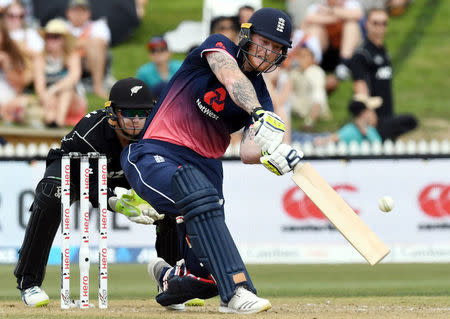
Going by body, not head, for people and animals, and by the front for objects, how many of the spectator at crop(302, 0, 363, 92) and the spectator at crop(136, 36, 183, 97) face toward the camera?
2

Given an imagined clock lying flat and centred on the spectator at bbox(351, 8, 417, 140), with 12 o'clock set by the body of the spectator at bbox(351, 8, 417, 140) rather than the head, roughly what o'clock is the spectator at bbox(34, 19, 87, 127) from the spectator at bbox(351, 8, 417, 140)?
the spectator at bbox(34, 19, 87, 127) is roughly at 4 o'clock from the spectator at bbox(351, 8, 417, 140).

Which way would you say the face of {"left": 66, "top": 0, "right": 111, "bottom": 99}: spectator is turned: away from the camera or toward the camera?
toward the camera

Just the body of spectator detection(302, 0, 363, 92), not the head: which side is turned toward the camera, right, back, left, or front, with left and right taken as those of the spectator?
front

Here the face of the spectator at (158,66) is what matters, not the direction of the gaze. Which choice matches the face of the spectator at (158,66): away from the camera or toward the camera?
toward the camera

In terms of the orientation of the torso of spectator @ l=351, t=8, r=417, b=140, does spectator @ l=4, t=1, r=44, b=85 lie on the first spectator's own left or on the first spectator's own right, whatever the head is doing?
on the first spectator's own right

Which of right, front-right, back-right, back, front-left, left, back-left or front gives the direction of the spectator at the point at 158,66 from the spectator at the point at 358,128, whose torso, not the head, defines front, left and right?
back-right

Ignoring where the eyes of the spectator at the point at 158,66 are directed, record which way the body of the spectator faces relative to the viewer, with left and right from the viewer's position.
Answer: facing the viewer

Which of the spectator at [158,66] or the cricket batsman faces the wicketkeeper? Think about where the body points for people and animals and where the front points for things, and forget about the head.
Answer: the spectator

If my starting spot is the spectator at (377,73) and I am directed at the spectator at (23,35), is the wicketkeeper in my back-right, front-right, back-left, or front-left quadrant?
front-left

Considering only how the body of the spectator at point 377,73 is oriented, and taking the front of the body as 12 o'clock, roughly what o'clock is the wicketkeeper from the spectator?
The wicketkeeper is roughly at 2 o'clock from the spectator.

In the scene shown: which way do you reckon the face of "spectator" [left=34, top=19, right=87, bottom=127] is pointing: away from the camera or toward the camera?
toward the camera

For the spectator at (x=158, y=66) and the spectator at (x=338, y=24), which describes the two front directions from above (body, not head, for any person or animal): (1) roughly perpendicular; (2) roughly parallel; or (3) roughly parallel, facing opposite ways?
roughly parallel

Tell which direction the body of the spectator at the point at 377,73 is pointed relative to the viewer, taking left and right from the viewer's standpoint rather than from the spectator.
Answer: facing the viewer and to the right of the viewer
